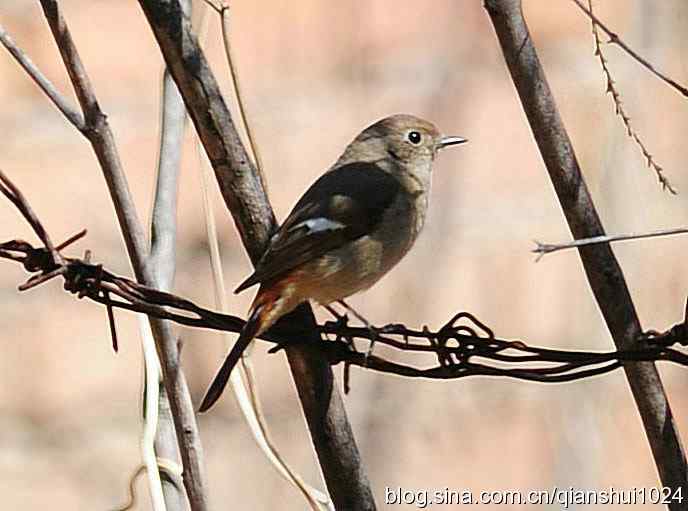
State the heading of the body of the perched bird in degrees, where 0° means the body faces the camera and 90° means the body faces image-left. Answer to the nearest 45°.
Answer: approximately 270°
